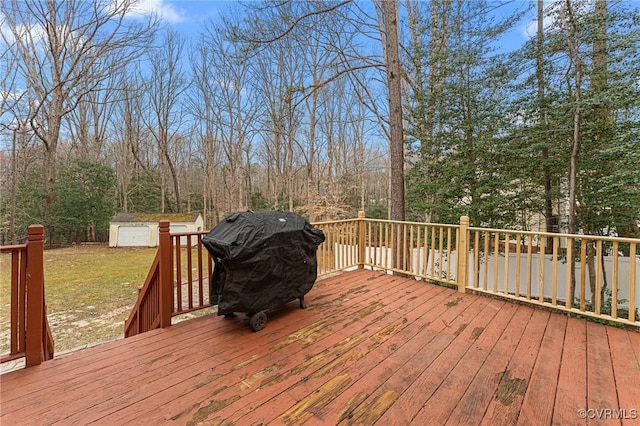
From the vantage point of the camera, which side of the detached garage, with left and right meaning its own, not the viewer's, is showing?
front

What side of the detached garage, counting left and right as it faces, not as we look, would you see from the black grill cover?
front

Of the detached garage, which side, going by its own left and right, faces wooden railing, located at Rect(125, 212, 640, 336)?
front

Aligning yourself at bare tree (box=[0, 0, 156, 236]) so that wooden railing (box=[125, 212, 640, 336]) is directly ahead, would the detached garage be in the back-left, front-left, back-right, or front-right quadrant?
front-left

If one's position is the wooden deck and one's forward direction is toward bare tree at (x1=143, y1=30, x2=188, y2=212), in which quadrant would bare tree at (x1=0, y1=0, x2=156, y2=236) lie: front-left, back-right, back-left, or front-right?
front-left

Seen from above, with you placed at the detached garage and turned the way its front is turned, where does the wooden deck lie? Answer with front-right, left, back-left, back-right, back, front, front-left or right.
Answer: front
